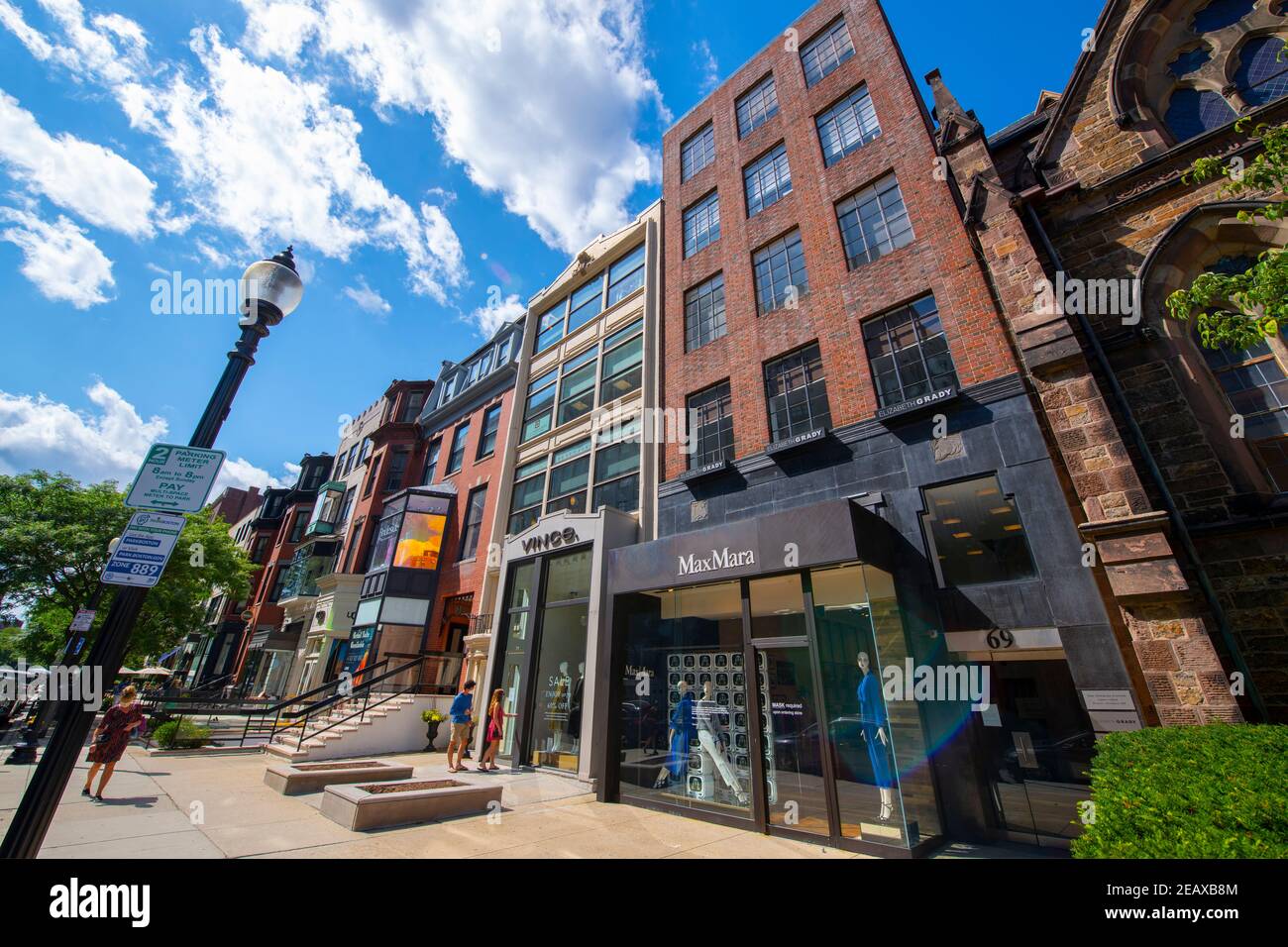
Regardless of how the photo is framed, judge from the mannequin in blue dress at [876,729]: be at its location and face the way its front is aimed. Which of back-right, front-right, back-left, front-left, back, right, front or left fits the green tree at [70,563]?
front-right

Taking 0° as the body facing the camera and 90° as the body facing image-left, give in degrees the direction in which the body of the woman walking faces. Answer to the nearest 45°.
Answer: approximately 0°

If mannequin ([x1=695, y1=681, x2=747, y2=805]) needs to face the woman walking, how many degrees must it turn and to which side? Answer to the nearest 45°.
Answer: approximately 45° to its right

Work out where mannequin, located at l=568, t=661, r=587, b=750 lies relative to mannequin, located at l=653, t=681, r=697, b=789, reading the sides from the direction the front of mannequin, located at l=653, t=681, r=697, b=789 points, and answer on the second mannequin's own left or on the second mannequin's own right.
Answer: on the second mannequin's own right

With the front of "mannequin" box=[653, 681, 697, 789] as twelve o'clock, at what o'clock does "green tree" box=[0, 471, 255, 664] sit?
The green tree is roughly at 2 o'clock from the mannequin.

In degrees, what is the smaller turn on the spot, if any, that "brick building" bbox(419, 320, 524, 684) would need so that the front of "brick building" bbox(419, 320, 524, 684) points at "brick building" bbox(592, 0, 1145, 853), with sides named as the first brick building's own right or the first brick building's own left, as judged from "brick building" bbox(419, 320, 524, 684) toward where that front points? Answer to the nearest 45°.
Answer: approximately 90° to the first brick building's own left

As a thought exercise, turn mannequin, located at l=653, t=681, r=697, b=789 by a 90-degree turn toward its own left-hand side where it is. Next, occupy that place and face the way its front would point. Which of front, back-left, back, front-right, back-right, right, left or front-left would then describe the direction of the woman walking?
back-right

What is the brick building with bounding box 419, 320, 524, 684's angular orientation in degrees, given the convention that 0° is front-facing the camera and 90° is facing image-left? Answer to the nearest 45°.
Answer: approximately 45°

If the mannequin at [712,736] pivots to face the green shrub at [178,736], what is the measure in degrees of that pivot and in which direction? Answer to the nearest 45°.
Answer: approximately 45° to its right

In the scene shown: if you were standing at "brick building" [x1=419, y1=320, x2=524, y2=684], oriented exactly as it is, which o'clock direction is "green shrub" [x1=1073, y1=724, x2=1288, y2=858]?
The green shrub is roughly at 10 o'clock from the brick building.

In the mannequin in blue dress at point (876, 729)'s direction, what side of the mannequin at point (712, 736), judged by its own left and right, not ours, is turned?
left
